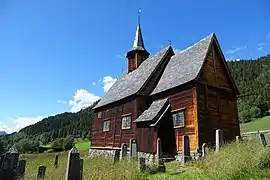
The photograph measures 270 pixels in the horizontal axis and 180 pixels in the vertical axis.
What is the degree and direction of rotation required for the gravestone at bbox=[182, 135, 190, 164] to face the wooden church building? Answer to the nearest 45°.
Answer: approximately 135° to its left

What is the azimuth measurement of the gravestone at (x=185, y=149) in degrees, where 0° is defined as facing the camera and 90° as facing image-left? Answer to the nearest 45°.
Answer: approximately 315°

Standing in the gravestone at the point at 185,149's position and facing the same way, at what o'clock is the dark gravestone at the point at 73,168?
The dark gravestone is roughly at 2 o'clock from the gravestone.

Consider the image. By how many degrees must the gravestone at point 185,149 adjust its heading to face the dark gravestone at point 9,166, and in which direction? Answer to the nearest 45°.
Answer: approximately 90° to its right

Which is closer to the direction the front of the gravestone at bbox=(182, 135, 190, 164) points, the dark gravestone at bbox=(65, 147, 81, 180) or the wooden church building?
the dark gravestone
